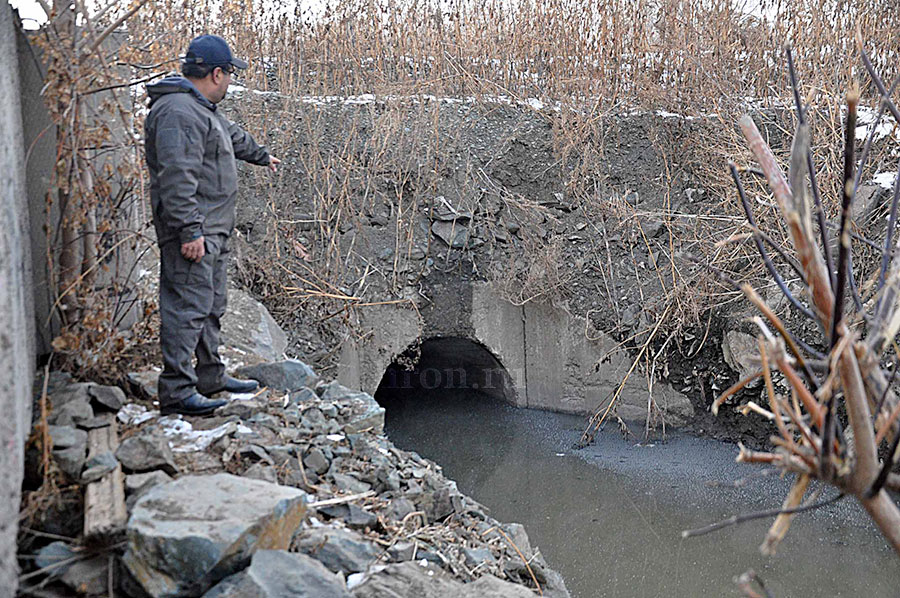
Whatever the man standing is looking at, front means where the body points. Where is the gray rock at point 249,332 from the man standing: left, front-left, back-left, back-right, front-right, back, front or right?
left

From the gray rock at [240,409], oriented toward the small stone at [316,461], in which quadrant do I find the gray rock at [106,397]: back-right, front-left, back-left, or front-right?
back-right

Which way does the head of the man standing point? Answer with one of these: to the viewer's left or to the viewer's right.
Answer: to the viewer's right

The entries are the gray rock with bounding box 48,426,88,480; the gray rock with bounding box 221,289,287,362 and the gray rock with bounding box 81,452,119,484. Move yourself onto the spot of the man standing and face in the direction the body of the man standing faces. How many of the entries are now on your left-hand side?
1

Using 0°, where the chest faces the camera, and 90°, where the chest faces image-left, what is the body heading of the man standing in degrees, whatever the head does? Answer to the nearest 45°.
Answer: approximately 270°

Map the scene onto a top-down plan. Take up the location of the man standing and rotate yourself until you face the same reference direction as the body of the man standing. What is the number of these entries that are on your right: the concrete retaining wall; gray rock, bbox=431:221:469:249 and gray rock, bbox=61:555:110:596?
1
